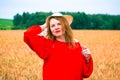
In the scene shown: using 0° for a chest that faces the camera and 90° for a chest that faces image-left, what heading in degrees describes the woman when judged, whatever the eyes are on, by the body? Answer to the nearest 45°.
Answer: approximately 0°
